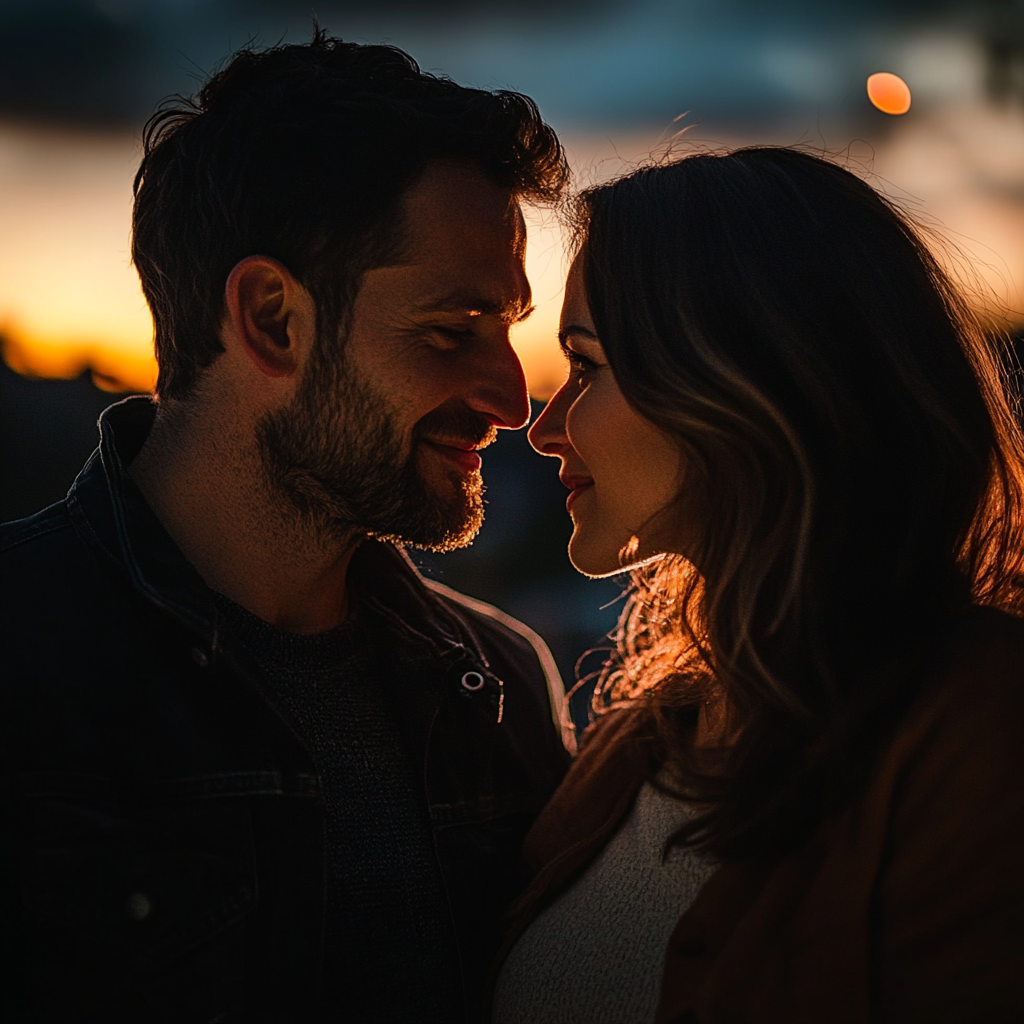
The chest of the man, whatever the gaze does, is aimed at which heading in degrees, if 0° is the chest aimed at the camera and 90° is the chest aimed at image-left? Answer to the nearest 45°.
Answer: approximately 315°

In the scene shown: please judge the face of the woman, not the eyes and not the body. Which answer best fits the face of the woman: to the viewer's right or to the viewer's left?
to the viewer's left

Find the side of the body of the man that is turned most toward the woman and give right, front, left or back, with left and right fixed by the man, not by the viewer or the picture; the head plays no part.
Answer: front

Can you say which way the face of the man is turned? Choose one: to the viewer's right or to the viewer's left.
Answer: to the viewer's right
